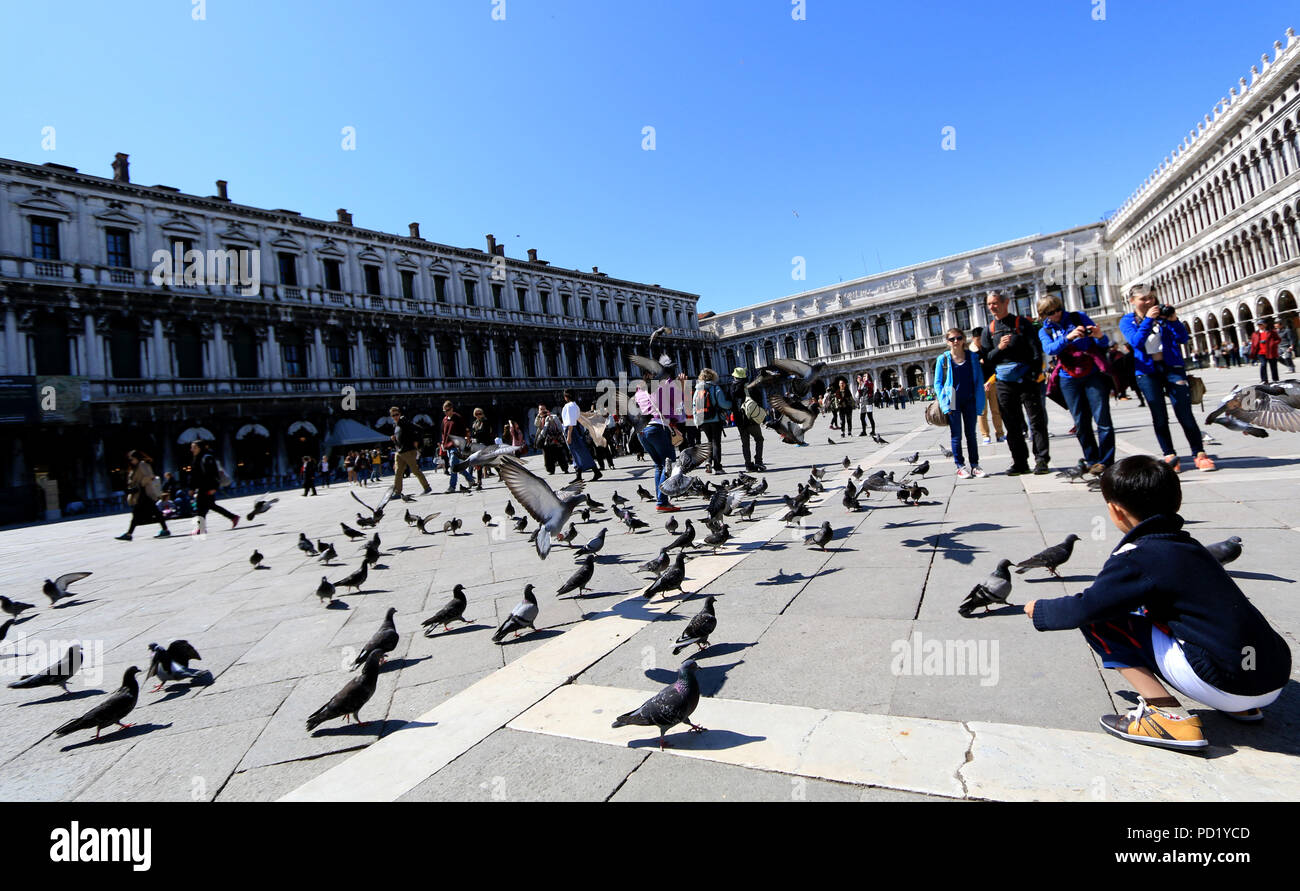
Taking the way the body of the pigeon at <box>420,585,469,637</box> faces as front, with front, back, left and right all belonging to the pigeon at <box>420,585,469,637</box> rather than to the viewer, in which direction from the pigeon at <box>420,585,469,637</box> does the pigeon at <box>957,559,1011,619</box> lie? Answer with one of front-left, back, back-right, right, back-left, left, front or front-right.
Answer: front-right

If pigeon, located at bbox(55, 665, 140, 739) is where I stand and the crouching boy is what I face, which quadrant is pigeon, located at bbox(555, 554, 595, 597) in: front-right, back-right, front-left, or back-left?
front-left

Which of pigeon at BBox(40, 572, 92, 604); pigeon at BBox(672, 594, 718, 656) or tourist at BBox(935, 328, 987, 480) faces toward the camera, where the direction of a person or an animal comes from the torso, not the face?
the tourist

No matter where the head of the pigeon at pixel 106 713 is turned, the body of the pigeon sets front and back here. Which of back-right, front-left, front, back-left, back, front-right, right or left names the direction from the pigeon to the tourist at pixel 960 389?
front

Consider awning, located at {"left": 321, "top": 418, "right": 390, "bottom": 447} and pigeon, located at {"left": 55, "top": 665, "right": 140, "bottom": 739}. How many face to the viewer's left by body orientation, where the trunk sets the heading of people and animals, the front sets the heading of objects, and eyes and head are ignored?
0

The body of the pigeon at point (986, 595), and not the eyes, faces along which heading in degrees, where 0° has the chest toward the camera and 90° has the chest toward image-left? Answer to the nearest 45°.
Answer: approximately 270°

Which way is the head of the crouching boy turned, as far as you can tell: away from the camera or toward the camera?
away from the camera

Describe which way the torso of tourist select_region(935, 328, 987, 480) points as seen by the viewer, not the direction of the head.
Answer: toward the camera

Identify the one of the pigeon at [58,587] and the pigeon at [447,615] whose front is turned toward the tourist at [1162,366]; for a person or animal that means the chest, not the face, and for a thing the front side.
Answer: the pigeon at [447,615]

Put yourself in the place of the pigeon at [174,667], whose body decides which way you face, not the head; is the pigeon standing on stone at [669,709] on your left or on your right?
on your left

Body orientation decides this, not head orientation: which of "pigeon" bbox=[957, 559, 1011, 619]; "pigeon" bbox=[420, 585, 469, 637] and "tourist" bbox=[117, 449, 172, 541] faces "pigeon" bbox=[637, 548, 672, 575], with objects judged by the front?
"pigeon" bbox=[420, 585, 469, 637]

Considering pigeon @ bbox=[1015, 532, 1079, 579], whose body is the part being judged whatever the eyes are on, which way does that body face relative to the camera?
to the viewer's right

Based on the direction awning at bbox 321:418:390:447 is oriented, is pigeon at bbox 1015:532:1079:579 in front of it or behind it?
in front

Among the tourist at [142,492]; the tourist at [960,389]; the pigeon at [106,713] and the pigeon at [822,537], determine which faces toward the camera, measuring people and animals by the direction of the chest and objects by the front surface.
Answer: the tourist at [960,389]

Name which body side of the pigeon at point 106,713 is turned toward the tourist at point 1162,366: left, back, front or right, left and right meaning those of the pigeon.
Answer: front

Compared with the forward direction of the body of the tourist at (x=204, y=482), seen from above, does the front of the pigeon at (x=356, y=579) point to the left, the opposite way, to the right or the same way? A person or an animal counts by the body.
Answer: the opposite way

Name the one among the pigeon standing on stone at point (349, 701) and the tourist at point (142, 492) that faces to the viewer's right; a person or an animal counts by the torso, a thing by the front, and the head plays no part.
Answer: the pigeon standing on stone
